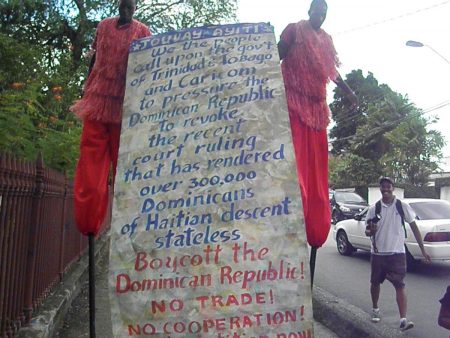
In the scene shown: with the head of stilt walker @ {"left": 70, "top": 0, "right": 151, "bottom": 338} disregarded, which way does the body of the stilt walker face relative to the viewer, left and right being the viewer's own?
facing the viewer

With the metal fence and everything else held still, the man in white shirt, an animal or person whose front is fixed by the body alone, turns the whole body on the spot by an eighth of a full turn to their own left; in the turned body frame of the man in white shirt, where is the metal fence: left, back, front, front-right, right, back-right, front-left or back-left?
right

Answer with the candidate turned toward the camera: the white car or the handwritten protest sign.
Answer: the handwritten protest sign

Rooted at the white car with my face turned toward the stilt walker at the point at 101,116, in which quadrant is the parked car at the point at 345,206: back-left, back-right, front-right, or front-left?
back-right

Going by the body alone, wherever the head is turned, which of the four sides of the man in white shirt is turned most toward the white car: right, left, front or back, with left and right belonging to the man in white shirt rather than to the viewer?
back

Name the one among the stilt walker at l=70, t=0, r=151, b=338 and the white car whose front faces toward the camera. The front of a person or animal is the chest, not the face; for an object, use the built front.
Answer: the stilt walker

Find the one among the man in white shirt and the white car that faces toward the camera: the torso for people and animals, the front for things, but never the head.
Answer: the man in white shirt

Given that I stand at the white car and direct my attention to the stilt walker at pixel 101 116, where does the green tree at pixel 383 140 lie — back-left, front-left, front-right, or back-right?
back-right

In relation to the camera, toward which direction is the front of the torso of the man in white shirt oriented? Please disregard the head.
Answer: toward the camera

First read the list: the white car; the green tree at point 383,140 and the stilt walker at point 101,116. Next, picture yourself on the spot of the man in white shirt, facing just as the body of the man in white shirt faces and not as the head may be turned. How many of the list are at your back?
2

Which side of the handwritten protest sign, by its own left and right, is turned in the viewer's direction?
front
